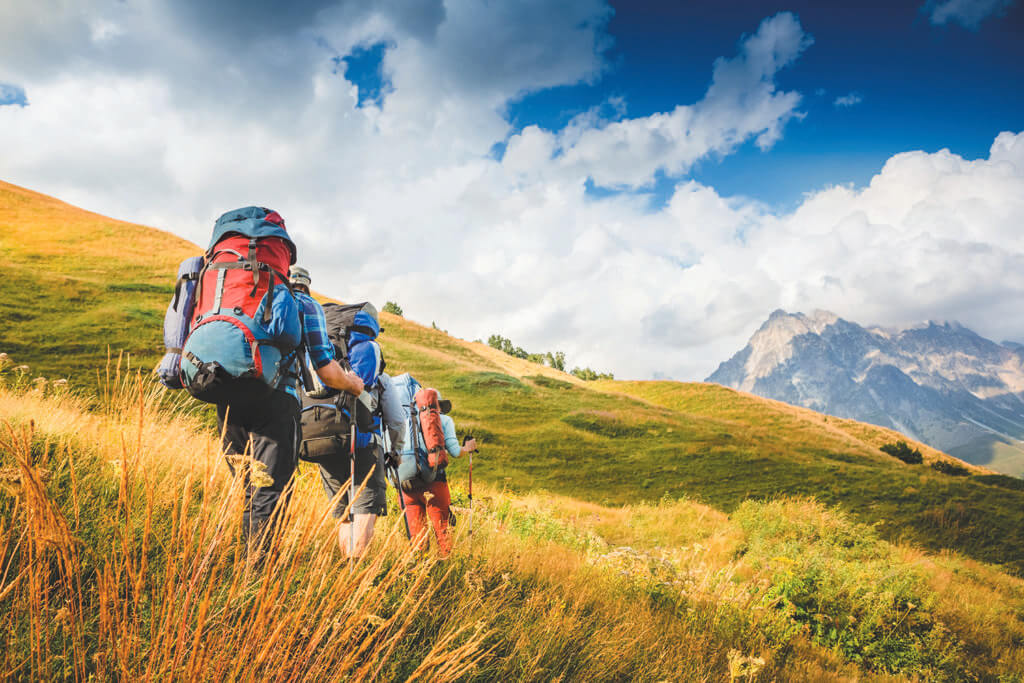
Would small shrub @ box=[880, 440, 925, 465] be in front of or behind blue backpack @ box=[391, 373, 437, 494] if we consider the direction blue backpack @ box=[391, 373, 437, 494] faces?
behind

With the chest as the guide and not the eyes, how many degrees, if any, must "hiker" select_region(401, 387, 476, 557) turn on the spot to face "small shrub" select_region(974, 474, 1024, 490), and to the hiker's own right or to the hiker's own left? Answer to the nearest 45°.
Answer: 0° — they already face it

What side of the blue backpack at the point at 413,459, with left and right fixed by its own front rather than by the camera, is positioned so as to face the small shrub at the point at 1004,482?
back

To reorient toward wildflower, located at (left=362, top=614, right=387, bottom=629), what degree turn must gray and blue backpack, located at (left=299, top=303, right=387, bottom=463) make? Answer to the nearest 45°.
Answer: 0° — it already faces it

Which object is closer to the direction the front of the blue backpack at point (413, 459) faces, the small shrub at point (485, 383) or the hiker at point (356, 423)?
the hiker

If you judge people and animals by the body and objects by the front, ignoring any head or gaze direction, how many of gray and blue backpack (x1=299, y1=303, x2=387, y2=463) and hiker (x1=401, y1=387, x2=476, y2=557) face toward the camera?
1

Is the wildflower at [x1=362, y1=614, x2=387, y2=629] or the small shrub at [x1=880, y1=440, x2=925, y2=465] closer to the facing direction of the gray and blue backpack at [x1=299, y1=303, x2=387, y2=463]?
the wildflower

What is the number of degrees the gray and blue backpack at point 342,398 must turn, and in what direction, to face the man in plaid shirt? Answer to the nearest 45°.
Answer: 0° — it already faces them

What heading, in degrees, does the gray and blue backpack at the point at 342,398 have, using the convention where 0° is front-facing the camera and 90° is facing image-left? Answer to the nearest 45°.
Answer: approximately 0°

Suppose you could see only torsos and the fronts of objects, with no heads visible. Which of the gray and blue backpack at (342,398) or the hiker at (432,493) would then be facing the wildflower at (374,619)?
the gray and blue backpack

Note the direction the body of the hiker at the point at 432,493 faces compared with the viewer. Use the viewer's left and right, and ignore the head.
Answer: facing away from the viewer and to the right of the viewer

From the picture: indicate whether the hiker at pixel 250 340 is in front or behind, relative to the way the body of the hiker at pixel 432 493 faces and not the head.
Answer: behind
